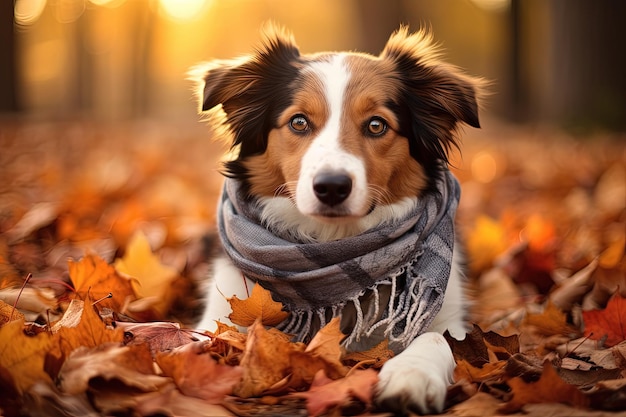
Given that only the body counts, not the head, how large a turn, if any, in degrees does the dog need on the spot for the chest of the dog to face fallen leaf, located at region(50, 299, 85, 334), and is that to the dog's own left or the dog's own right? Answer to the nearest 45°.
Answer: approximately 45° to the dog's own right

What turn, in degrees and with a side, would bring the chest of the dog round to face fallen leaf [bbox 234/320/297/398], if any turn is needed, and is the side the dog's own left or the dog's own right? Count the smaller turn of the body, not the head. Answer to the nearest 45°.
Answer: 0° — it already faces it

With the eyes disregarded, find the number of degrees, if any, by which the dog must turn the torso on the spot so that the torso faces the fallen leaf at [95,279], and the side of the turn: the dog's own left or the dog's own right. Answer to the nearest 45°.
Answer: approximately 90° to the dog's own right

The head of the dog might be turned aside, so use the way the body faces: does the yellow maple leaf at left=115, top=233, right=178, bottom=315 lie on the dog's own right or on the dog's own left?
on the dog's own right

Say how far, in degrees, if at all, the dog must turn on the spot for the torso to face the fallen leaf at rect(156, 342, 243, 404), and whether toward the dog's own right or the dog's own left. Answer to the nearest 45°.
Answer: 0° — it already faces it

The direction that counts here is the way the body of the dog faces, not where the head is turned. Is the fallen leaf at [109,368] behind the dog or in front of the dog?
in front

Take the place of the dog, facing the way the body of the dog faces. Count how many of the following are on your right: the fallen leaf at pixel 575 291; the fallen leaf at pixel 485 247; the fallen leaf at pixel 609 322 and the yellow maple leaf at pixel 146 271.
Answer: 1

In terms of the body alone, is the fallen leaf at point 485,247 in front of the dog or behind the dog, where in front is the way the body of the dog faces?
behind

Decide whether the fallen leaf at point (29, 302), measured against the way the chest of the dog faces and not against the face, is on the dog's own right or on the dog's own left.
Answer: on the dog's own right

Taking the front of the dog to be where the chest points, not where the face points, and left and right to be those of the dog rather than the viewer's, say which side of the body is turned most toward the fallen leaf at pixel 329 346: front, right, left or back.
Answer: front

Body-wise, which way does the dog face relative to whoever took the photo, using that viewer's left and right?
facing the viewer

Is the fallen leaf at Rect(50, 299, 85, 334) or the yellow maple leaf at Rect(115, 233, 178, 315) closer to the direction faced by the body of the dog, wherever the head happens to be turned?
the fallen leaf

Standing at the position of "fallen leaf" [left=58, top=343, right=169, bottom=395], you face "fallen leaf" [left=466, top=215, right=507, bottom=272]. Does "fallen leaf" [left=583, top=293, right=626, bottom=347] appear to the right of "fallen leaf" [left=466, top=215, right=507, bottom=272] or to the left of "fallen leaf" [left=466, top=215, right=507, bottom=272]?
right

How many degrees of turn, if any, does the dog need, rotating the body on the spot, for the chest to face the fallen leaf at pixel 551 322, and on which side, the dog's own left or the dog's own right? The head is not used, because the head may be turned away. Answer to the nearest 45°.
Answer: approximately 90° to the dog's own left

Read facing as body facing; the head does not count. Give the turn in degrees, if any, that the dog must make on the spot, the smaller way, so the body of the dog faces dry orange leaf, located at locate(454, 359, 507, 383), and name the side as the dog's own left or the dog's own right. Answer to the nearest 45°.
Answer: approximately 45° to the dog's own left

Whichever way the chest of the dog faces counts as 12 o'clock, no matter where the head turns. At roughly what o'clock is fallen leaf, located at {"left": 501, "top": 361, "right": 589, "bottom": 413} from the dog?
The fallen leaf is roughly at 11 o'clock from the dog.

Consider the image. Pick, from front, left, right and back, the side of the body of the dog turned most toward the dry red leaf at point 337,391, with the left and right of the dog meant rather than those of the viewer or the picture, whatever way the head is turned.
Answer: front
